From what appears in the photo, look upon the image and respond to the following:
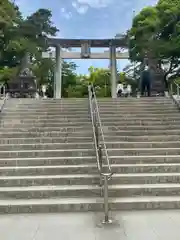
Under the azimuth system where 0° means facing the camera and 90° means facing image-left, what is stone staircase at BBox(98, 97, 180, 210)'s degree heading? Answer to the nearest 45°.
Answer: approximately 0°

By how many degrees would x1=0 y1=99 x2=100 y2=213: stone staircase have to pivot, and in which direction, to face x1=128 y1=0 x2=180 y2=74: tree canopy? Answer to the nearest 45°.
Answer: approximately 135° to its left

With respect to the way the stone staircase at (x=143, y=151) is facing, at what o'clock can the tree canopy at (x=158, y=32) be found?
The tree canopy is roughly at 6 o'clock from the stone staircase.

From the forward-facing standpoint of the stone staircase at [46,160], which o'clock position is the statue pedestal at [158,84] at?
The statue pedestal is roughly at 7 o'clock from the stone staircase.
